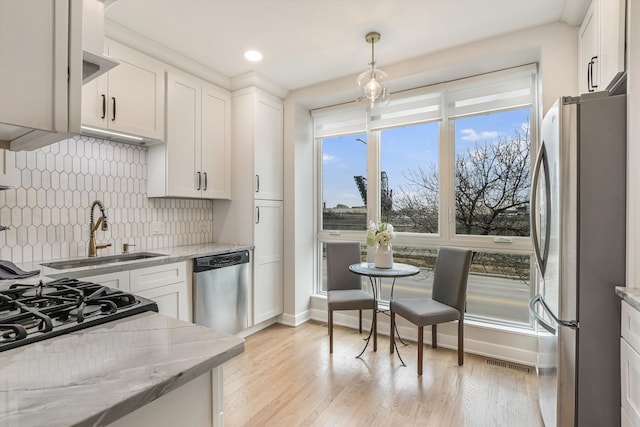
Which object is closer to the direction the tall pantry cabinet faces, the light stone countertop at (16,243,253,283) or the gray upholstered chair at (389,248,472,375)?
the gray upholstered chair

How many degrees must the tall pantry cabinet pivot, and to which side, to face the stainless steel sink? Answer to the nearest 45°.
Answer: approximately 90° to its right

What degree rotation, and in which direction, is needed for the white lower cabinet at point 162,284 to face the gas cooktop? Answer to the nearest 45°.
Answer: approximately 45° to its right

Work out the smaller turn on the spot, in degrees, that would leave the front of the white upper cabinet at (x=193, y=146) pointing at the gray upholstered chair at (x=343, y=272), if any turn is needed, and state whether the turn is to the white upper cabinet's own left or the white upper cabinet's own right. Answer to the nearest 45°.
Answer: approximately 45° to the white upper cabinet's own left

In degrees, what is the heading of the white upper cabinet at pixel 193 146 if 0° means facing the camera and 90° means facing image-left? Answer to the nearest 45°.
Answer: approximately 315°

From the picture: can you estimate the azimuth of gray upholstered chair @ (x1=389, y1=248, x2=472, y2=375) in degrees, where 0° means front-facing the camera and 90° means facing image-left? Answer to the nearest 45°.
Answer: approximately 45°

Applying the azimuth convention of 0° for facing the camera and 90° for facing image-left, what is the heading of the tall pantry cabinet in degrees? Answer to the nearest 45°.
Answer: approximately 315°
